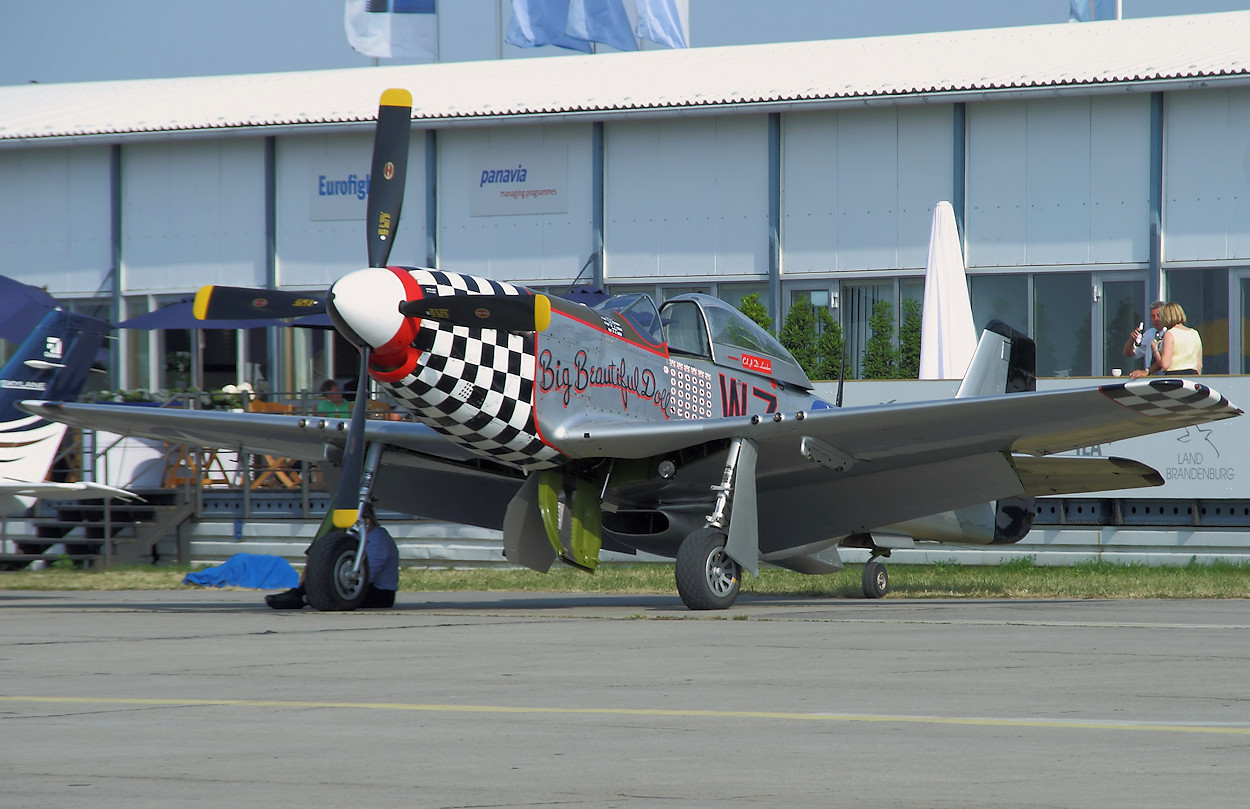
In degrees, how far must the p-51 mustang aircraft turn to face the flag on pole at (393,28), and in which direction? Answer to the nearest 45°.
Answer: approximately 135° to its right

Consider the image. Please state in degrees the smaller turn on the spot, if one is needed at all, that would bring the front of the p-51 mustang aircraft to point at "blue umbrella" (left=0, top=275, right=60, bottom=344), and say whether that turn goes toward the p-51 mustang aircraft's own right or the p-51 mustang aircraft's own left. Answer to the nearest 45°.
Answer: approximately 90° to the p-51 mustang aircraft's own right

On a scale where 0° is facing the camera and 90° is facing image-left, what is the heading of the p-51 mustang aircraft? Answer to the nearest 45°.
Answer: approximately 45°

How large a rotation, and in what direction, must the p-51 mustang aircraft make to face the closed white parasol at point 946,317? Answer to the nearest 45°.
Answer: approximately 180°

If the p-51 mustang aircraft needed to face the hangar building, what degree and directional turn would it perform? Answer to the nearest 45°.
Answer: approximately 135° to its right

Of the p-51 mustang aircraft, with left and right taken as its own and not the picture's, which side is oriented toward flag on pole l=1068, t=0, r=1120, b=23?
back

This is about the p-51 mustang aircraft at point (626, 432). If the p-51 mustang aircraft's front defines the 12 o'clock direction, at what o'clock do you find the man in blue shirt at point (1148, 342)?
The man in blue shirt is roughly at 6 o'clock from the p-51 mustang aircraft.

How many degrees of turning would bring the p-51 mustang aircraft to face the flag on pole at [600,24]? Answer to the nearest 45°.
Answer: approximately 135° to its right

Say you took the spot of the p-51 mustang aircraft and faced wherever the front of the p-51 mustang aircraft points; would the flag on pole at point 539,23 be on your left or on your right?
on your right
